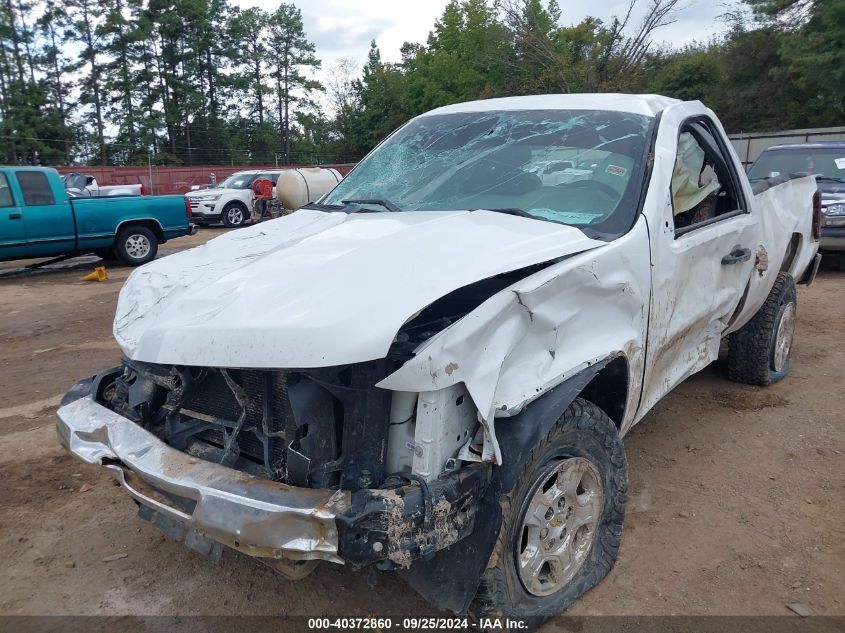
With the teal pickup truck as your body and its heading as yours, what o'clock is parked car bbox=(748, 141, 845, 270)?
The parked car is roughly at 7 o'clock from the teal pickup truck.

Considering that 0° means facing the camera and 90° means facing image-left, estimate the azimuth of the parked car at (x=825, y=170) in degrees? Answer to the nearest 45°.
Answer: approximately 0°

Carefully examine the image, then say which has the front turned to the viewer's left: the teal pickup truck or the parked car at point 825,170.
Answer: the teal pickup truck

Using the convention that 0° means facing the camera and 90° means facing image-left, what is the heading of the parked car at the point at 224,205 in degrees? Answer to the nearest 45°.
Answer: approximately 45°

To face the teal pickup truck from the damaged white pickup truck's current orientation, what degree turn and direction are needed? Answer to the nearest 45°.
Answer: approximately 90° to its right

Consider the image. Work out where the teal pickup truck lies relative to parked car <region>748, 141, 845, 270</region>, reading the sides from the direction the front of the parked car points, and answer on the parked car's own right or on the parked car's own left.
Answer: on the parked car's own right

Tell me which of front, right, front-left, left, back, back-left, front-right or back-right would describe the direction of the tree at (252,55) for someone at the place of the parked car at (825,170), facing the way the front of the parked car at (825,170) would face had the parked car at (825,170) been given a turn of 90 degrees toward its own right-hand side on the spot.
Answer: front-right

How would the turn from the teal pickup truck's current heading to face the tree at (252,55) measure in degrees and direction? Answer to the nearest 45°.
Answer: approximately 90° to its right

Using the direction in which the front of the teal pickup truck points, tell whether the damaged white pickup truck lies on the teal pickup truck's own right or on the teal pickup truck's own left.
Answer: on the teal pickup truck's own left

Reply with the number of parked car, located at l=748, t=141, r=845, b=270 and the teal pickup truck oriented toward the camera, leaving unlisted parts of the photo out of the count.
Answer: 1

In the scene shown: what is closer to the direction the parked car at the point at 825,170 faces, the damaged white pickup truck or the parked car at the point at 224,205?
the damaged white pickup truck

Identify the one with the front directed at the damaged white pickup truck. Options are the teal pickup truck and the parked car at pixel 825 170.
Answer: the parked car

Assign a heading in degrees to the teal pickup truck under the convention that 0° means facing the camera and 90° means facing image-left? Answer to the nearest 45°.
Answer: approximately 90°
